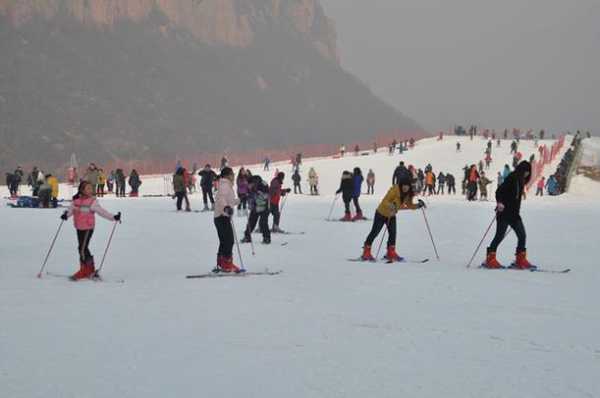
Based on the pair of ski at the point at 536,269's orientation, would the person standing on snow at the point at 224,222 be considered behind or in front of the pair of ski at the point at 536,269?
behind

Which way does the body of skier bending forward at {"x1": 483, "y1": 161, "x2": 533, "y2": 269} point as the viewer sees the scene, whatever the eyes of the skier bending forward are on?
to the viewer's right

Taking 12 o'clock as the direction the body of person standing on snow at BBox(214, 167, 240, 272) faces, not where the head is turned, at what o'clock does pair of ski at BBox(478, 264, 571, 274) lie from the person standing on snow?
The pair of ski is roughly at 12 o'clock from the person standing on snow.

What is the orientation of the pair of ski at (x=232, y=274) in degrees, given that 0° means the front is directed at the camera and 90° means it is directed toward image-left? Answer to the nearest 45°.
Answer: approximately 270°

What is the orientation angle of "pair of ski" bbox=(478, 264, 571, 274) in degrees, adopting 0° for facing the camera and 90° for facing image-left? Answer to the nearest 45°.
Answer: approximately 270°
